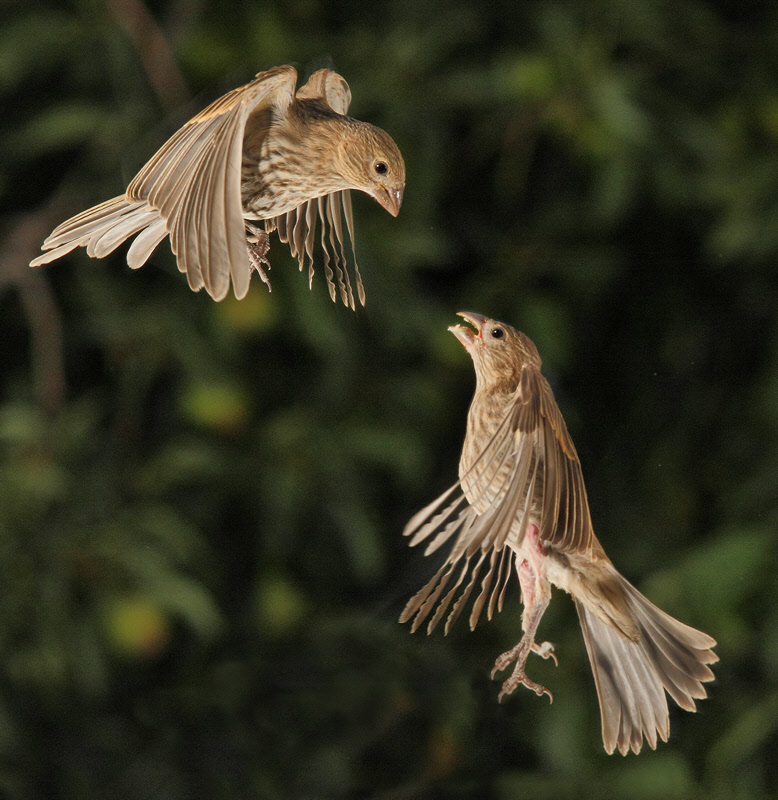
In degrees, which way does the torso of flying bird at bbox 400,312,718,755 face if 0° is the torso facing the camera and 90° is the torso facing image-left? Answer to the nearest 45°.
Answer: approximately 90°
